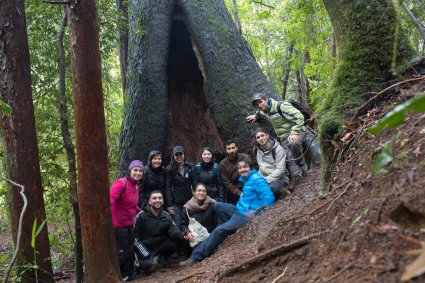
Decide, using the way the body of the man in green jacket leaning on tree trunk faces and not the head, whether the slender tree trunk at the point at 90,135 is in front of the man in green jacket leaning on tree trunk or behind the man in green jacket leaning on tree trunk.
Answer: in front

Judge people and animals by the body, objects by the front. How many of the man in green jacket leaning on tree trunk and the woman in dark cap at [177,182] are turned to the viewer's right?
0

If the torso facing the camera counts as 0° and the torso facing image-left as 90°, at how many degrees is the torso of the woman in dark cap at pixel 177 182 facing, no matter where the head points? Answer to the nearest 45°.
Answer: approximately 0°

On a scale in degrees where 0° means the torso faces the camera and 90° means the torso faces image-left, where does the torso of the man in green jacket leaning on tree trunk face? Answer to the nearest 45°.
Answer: approximately 45°

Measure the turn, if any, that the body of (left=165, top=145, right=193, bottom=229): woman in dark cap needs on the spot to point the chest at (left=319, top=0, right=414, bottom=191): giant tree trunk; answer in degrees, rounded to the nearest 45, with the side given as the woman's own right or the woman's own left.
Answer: approximately 45° to the woman's own left

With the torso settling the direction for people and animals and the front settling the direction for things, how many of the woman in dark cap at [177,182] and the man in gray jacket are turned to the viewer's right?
0

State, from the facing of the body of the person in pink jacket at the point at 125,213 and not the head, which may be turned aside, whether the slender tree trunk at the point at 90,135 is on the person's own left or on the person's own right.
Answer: on the person's own right

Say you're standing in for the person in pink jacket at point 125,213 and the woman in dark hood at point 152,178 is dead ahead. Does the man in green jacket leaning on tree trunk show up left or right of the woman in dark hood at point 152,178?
right

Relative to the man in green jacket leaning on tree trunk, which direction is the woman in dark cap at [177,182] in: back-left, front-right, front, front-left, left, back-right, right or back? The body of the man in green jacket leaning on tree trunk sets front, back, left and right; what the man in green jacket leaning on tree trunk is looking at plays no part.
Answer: front-right
